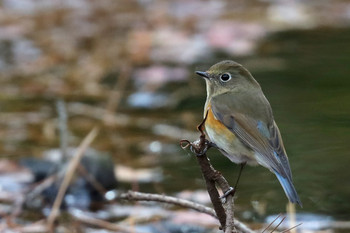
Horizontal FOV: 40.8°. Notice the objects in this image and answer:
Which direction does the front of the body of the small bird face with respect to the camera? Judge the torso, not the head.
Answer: to the viewer's left

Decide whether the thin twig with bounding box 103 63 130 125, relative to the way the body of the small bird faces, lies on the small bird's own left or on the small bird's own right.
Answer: on the small bird's own right
